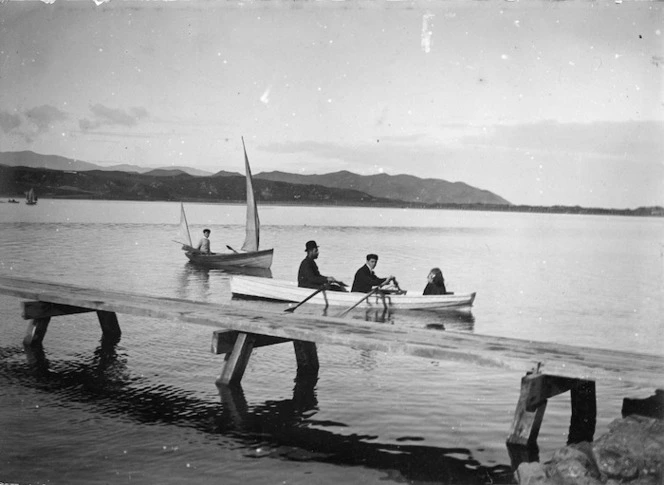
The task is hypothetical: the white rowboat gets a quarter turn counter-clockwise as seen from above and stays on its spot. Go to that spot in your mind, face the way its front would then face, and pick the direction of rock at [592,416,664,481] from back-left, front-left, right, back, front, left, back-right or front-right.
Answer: front

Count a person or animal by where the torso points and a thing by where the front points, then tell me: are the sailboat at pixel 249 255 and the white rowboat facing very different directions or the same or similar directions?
very different directions

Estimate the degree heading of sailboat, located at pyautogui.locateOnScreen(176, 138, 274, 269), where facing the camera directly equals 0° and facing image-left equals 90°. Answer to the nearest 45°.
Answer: approximately 270°

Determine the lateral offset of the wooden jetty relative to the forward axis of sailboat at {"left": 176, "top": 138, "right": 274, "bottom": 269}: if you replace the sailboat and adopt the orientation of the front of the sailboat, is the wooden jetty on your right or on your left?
on your right

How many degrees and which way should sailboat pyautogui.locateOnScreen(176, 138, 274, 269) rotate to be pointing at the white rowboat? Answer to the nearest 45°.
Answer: approximately 90° to its right

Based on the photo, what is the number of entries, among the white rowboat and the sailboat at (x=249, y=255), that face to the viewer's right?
1

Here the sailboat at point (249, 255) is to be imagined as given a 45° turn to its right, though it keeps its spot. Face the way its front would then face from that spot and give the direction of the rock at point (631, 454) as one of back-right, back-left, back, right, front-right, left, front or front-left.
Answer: front-right

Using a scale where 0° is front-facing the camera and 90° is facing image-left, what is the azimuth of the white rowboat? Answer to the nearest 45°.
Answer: approximately 90°

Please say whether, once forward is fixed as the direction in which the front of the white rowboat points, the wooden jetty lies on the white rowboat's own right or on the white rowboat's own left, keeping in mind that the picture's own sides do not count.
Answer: on the white rowboat's own left
